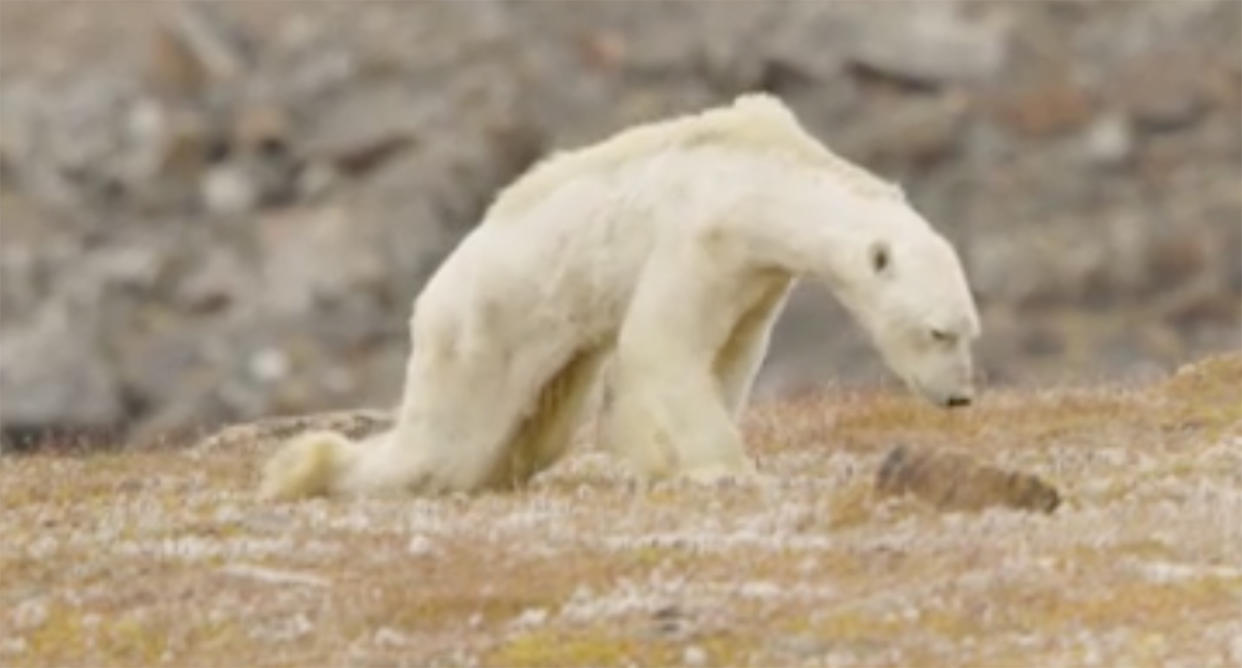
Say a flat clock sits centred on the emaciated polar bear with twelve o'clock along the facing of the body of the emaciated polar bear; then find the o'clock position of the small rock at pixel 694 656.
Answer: The small rock is roughly at 3 o'clock from the emaciated polar bear.

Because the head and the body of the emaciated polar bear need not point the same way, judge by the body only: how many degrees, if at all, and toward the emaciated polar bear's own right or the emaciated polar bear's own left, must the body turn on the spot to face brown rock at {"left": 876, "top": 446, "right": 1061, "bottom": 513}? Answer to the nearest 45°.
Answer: approximately 45° to the emaciated polar bear's own right

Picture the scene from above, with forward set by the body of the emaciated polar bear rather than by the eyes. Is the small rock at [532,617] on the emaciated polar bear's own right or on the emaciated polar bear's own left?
on the emaciated polar bear's own right

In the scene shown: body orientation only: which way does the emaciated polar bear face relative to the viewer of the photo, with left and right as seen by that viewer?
facing to the right of the viewer
